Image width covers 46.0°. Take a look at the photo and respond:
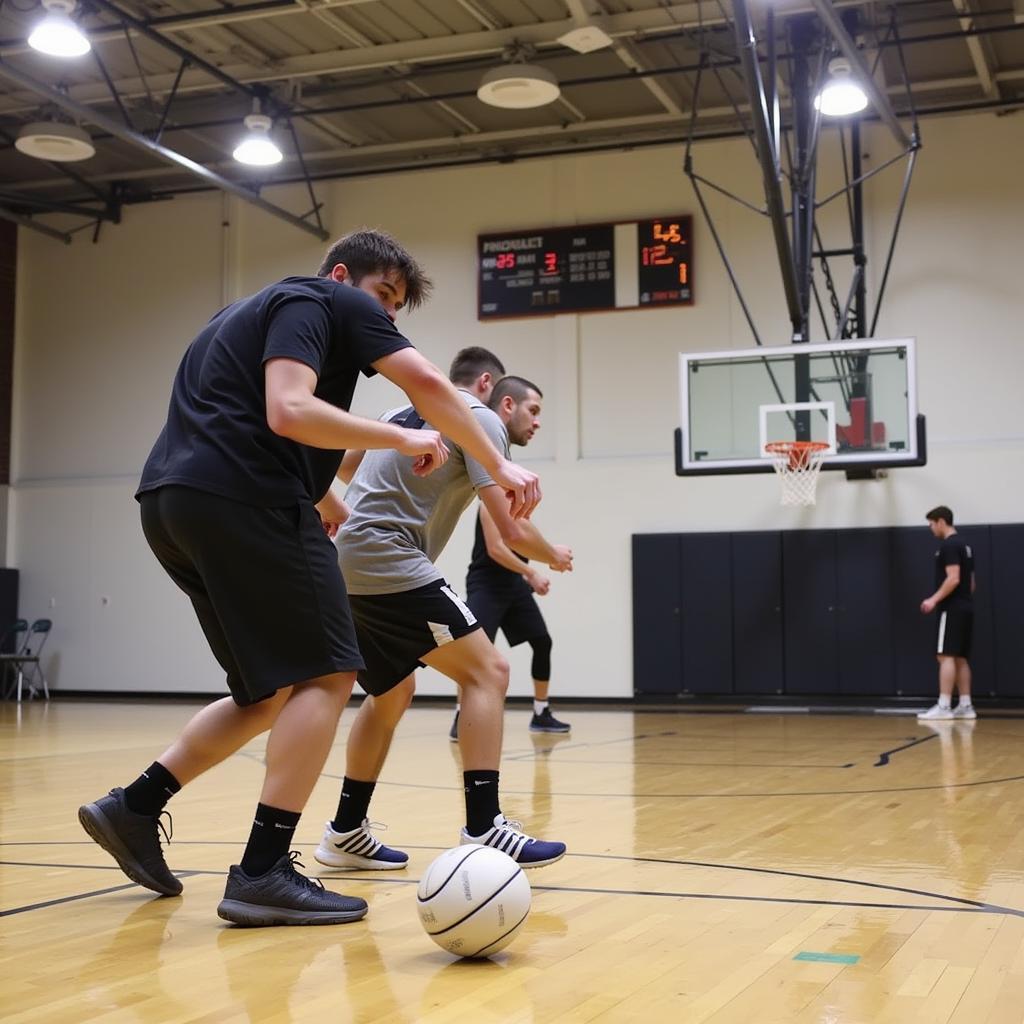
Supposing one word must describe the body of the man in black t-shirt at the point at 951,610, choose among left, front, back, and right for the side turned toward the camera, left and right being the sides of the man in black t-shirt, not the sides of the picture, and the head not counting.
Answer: left

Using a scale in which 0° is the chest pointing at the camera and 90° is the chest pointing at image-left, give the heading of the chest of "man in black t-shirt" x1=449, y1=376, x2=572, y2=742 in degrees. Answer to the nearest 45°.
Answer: approximately 270°

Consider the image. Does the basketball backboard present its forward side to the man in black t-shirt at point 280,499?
yes

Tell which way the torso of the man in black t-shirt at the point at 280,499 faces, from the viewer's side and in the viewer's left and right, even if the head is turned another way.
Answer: facing to the right of the viewer

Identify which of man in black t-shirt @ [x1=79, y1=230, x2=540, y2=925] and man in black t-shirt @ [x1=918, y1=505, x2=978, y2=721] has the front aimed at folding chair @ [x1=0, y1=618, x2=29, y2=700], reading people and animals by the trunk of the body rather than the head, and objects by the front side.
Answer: man in black t-shirt @ [x1=918, y1=505, x2=978, y2=721]

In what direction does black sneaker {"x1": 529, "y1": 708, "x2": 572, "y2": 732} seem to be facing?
to the viewer's right

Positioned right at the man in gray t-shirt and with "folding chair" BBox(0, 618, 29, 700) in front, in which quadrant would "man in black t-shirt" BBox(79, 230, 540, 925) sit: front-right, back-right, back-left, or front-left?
back-left
